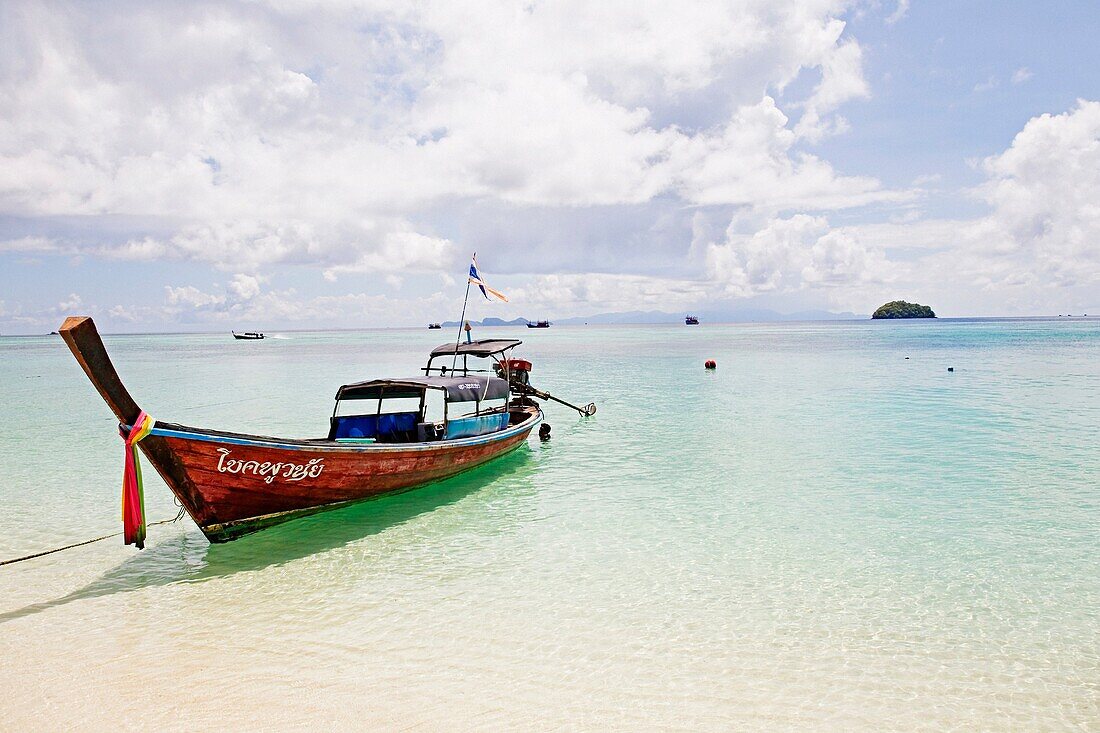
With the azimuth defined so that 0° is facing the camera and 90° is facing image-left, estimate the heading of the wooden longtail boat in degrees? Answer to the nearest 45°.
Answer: approximately 45°
